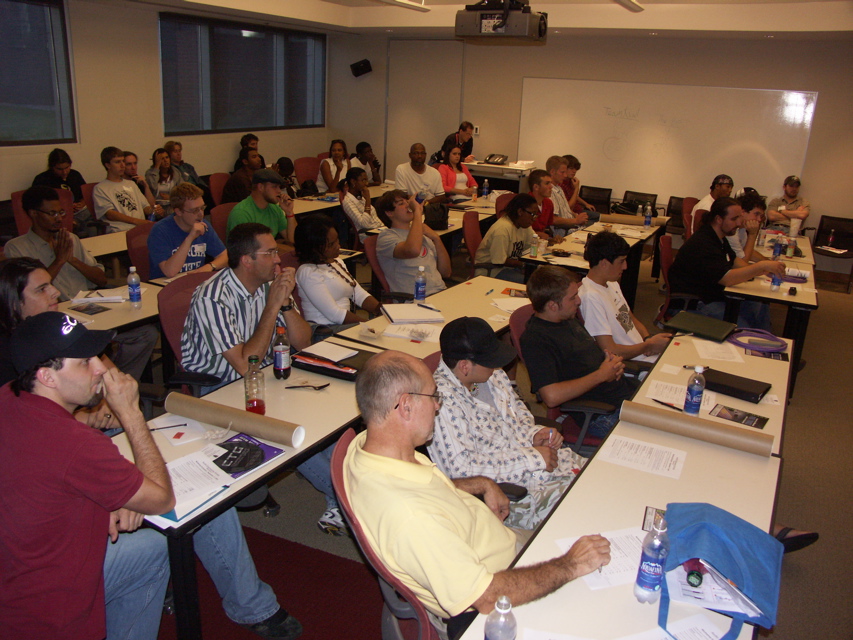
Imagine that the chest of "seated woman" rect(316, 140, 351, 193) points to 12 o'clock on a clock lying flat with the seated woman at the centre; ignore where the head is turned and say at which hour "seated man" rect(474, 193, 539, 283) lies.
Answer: The seated man is roughly at 1 o'clock from the seated woman.

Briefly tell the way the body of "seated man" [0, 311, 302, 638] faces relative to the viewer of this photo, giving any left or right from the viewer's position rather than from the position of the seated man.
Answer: facing to the right of the viewer

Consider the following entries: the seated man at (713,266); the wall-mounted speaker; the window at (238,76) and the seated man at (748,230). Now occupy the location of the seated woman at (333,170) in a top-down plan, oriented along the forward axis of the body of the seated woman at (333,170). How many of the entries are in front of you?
2

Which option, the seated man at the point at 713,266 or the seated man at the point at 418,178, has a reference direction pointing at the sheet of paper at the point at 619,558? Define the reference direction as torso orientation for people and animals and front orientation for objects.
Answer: the seated man at the point at 418,178

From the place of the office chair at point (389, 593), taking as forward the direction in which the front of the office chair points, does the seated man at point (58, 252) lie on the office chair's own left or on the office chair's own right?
on the office chair's own left

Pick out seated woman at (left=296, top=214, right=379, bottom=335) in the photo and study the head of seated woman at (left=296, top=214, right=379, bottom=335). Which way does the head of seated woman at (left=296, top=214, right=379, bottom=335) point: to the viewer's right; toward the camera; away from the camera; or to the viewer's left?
to the viewer's right

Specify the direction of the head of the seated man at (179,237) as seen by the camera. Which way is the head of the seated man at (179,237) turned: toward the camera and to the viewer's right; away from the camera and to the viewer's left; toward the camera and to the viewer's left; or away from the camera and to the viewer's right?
toward the camera and to the viewer's right

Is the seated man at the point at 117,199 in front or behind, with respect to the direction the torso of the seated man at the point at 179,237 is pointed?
behind

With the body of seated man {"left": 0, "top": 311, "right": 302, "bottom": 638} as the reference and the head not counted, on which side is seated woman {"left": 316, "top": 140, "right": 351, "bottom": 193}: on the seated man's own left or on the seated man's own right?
on the seated man's own left
